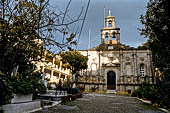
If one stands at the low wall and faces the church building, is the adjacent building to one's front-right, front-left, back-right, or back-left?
front-left

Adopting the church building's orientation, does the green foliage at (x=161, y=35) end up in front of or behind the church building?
in front

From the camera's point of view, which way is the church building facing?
toward the camera

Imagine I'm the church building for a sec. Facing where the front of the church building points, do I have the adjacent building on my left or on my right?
on my right

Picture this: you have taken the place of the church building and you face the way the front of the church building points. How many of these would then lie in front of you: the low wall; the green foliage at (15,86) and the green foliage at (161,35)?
3

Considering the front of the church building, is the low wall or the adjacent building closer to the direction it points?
the low wall

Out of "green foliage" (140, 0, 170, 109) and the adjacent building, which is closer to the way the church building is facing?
the green foliage

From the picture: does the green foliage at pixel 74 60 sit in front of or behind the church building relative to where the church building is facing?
in front

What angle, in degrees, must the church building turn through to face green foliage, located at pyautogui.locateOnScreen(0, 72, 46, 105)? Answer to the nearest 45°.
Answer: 0° — it already faces it

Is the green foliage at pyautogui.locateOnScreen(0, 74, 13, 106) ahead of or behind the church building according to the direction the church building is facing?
ahead
